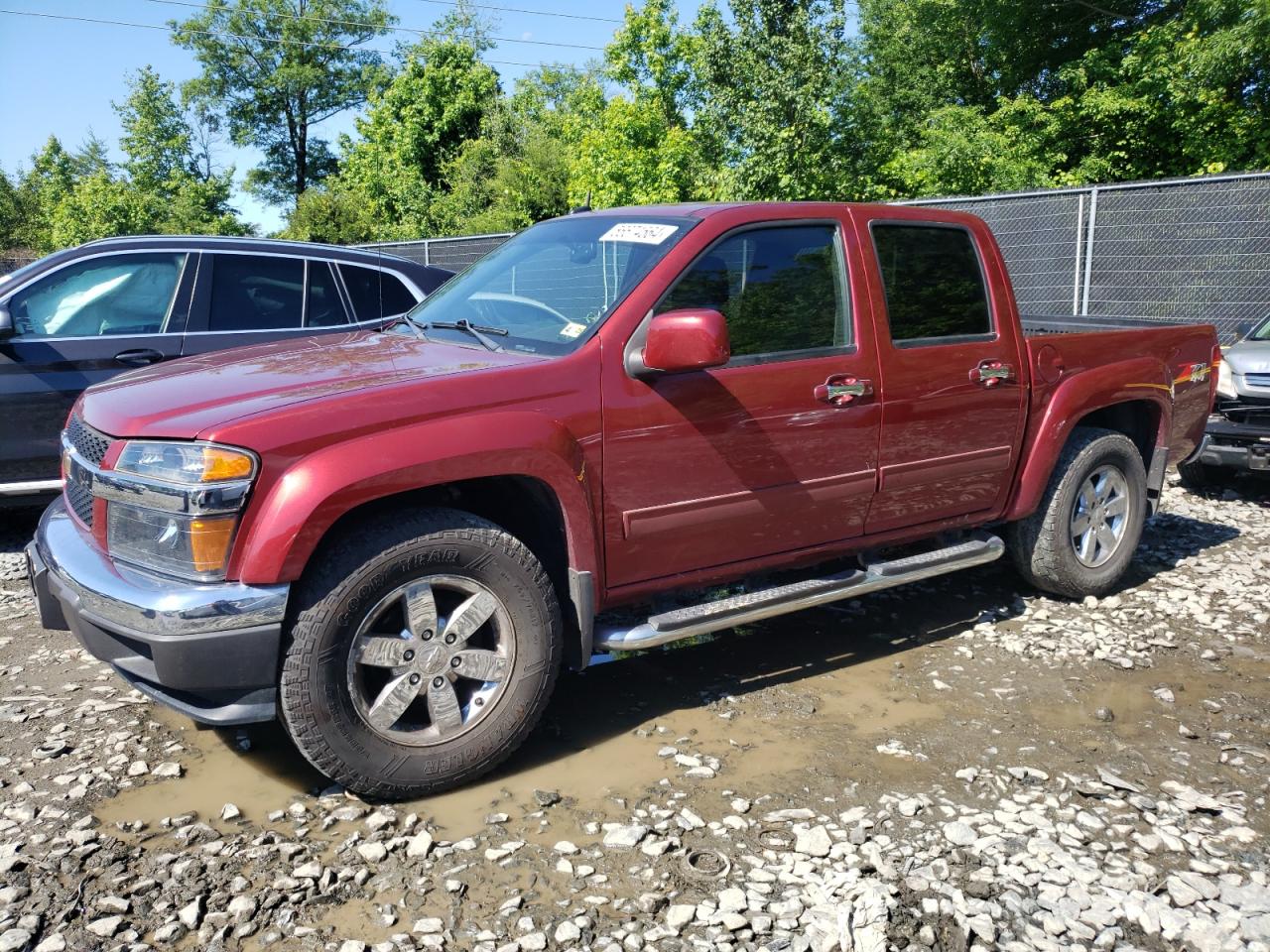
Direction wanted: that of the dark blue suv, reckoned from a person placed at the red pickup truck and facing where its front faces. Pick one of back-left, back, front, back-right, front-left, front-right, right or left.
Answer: right

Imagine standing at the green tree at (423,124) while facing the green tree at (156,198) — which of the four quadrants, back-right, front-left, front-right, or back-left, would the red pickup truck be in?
back-left

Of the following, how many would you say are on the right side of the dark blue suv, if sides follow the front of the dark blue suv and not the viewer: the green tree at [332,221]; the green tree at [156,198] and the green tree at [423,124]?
3

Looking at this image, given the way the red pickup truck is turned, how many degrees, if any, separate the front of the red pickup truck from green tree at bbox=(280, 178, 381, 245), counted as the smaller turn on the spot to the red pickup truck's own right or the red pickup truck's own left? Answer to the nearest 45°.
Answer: approximately 135° to the red pickup truck's own right

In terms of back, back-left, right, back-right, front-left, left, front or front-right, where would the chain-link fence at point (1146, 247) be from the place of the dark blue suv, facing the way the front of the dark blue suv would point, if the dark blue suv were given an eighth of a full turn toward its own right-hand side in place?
back-right

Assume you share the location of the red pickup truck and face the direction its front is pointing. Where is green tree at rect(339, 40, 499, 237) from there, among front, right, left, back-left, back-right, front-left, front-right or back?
back-right

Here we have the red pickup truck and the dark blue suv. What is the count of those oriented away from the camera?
0

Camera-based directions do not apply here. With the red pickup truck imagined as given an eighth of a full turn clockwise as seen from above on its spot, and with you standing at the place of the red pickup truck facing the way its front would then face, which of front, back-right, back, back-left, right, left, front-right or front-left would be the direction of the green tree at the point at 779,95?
right

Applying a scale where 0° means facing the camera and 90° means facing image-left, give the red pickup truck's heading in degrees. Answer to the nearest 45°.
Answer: approximately 45°

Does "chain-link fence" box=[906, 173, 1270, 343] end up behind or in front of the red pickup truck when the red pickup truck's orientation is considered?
behind

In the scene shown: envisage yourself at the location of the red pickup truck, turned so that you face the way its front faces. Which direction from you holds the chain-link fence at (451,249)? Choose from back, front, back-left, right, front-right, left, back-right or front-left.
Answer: back-right

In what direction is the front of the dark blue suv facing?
to the viewer's left

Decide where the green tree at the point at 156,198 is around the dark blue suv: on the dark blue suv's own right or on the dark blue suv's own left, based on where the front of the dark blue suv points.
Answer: on the dark blue suv's own right
